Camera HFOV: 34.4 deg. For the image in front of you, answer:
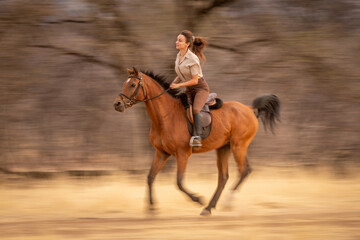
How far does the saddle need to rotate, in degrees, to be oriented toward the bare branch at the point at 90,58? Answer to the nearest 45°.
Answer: approximately 45° to its right

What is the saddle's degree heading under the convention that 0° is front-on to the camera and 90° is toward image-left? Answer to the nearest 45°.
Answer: approximately 90°
